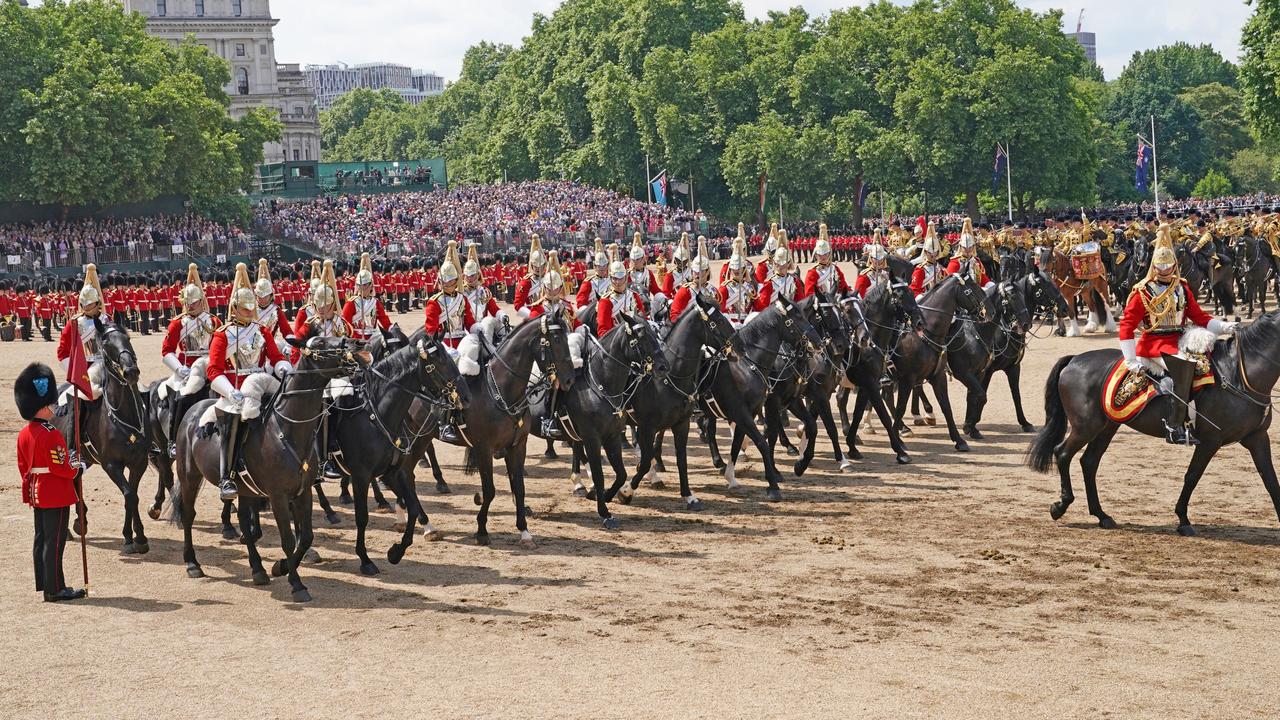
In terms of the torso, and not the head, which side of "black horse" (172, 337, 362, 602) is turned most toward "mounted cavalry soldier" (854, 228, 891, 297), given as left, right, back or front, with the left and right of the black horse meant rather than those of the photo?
left

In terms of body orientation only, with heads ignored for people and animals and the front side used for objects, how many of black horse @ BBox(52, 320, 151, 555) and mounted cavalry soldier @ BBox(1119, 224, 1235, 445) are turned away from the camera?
0

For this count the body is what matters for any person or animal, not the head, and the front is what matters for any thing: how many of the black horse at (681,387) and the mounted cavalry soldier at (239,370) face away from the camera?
0

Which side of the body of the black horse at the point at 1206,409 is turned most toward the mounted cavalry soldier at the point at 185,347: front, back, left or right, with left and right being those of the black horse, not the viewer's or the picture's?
back

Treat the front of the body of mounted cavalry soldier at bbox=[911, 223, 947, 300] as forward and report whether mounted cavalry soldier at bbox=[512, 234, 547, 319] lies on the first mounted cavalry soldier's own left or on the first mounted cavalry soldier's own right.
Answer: on the first mounted cavalry soldier's own right

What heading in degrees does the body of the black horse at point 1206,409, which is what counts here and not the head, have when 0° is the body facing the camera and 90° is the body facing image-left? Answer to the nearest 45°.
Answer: approximately 270°

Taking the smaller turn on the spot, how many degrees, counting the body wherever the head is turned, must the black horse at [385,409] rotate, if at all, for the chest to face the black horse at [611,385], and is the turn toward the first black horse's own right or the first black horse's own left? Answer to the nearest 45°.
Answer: approximately 90° to the first black horse's own left
